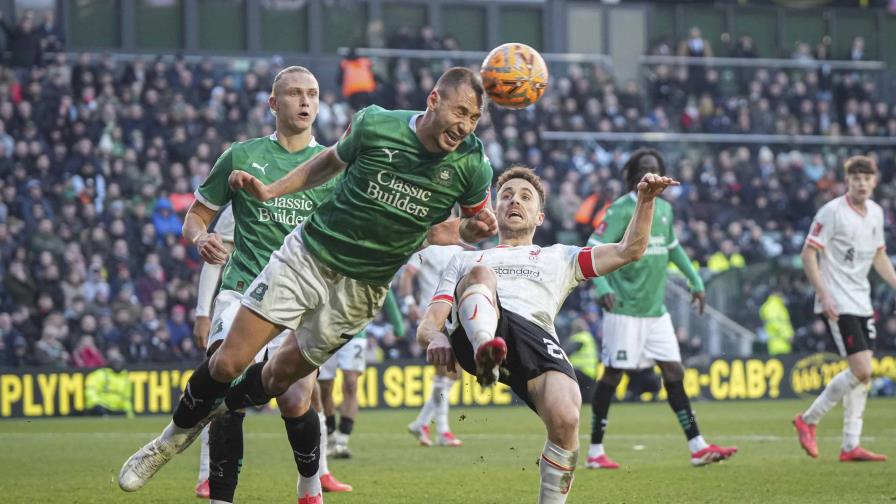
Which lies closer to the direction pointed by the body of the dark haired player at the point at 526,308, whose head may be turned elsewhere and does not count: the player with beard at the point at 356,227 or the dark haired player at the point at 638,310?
the player with beard

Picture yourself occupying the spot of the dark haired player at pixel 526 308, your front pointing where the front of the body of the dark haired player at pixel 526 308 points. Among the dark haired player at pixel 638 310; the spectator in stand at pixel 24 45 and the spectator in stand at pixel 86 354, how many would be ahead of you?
0

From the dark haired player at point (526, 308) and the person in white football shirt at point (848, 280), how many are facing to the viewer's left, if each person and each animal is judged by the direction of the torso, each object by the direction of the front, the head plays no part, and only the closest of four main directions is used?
0

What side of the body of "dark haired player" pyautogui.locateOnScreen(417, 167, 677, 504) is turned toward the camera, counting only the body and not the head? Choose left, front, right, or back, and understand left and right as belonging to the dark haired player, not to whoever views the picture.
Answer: front
